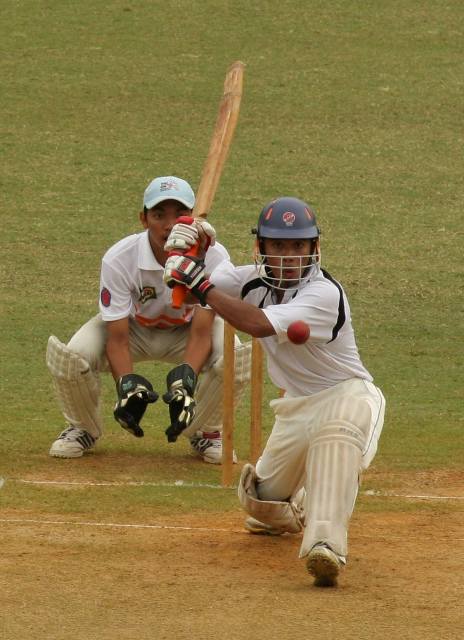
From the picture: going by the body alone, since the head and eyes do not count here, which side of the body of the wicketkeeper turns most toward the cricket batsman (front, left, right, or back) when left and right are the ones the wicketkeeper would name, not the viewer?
front

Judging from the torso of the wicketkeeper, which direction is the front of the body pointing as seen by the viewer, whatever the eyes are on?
toward the camera

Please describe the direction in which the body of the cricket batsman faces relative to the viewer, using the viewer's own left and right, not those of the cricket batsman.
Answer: facing the viewer and to the left of the viewer

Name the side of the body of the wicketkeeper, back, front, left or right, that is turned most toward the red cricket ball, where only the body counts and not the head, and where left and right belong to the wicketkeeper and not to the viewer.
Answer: front

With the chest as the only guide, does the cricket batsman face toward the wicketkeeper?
no

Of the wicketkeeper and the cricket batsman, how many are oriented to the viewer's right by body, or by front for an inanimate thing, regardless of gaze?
0
